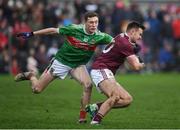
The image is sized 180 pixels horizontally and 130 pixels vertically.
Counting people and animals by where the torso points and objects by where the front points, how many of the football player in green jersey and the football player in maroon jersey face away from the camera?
0

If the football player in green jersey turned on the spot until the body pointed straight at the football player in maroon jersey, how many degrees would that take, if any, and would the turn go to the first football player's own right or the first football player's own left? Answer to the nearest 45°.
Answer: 0° — they already face them

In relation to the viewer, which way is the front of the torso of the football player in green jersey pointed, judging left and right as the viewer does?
facing the viewer and to the right of the viewer
